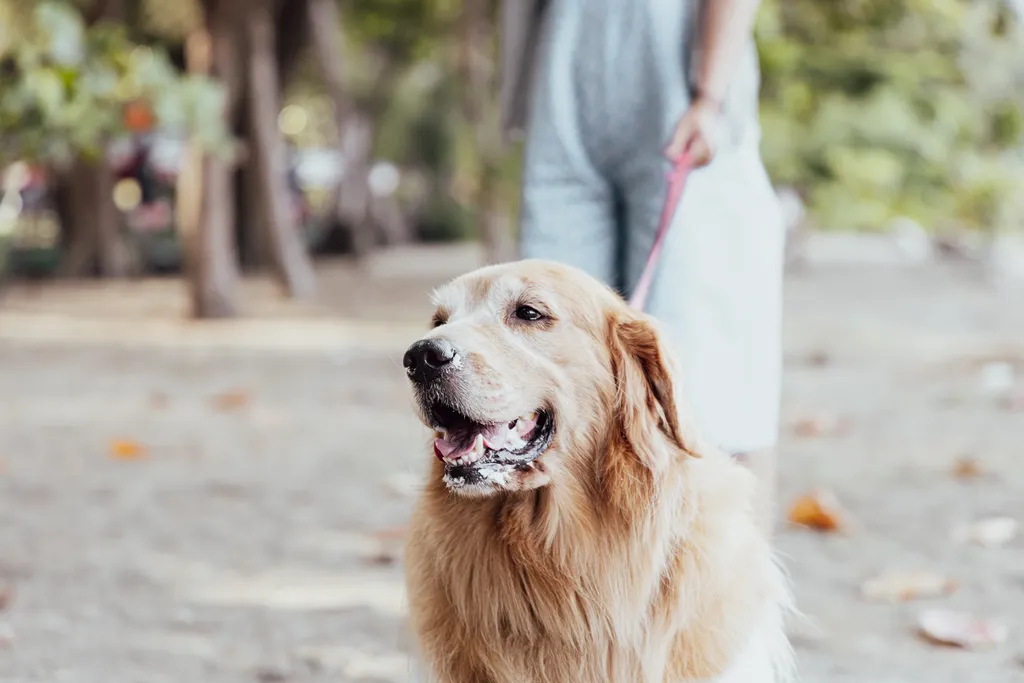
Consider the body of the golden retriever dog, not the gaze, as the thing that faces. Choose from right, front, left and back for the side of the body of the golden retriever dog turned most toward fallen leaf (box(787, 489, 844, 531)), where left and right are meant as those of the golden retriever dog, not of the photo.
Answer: back

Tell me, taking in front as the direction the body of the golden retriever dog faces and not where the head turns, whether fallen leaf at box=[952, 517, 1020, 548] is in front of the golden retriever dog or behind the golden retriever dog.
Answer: behind

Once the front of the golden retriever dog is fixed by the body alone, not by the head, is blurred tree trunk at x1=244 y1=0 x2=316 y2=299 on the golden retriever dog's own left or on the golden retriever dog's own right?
on the golden retriever dog's own right

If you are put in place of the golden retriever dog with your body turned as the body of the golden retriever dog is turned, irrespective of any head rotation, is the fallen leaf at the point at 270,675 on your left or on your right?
on your right

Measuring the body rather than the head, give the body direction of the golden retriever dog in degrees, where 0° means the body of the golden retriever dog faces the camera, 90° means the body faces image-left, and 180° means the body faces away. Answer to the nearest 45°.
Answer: approximately 45°

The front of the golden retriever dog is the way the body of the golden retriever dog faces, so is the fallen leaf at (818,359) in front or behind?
behind

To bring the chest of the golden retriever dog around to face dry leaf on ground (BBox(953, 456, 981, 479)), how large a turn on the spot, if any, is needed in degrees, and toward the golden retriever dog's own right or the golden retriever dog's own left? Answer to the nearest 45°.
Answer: approximately 180°

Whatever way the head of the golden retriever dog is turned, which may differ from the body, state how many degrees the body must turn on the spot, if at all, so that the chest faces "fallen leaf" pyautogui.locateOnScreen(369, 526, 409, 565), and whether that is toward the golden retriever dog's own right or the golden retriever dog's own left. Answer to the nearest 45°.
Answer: approximately 135° to the golden retriever dog's own right

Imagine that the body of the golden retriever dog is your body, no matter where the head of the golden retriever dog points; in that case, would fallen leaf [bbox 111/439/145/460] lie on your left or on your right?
on your right

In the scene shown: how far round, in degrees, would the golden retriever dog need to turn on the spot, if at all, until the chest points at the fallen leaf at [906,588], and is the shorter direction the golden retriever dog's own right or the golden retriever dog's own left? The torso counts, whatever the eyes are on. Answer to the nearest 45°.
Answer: approximately 180°

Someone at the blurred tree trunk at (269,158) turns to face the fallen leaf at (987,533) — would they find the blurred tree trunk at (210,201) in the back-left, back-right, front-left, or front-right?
front-right

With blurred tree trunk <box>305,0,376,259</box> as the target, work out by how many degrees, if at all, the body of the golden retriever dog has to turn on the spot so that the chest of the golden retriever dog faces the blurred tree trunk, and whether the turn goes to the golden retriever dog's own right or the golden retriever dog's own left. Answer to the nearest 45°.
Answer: approximately 135° to the golden retriever dog's own right
